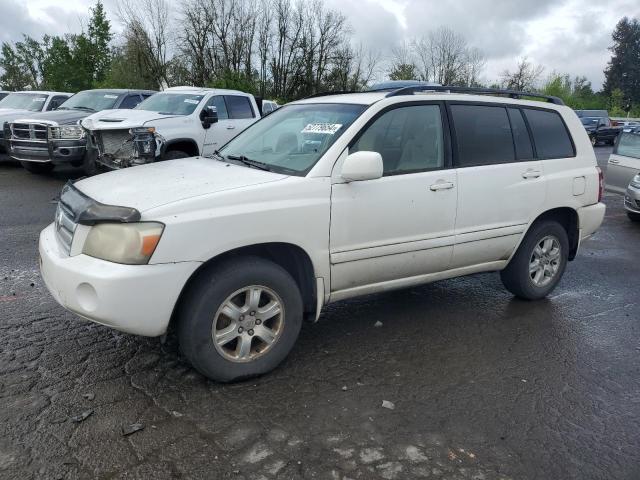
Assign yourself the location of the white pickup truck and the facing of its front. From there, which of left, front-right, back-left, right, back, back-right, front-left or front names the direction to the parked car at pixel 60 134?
right

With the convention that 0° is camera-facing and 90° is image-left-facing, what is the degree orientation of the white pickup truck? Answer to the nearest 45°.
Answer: approximately 45°

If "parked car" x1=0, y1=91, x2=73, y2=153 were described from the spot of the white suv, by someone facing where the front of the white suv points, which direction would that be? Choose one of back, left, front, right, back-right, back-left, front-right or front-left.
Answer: right

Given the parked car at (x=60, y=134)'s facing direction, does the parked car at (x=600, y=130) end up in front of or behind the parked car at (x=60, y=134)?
behind

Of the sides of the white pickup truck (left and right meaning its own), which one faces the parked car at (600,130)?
back

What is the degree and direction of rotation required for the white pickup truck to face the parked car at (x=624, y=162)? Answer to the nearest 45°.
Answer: approximately 135° to its left

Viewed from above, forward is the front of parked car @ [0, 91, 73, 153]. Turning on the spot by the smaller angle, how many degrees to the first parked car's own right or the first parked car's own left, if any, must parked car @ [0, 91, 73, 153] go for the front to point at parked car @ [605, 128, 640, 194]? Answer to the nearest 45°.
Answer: approximately 90° to the first parked car's own left

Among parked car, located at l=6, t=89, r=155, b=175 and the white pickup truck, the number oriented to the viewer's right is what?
0

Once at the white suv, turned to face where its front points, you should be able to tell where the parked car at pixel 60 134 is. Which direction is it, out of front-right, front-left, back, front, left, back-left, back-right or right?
right

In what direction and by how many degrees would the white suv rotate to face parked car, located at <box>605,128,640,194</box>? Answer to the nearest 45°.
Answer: approximately 180°

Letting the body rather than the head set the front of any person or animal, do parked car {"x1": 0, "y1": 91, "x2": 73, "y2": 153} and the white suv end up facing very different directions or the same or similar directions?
same or similar directions

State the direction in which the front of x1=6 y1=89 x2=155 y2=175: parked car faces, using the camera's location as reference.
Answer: facing the viewer and to the left of the viewer

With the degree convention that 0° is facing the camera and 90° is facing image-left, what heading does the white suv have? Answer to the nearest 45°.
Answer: approximately 45°

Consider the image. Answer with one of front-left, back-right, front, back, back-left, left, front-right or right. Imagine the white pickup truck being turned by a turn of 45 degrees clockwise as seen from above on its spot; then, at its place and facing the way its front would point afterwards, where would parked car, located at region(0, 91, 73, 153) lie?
front-right

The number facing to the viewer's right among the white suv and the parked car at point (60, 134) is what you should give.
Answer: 0

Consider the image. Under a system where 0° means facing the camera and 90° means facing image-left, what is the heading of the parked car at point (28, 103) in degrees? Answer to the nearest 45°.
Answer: approximately 45°
